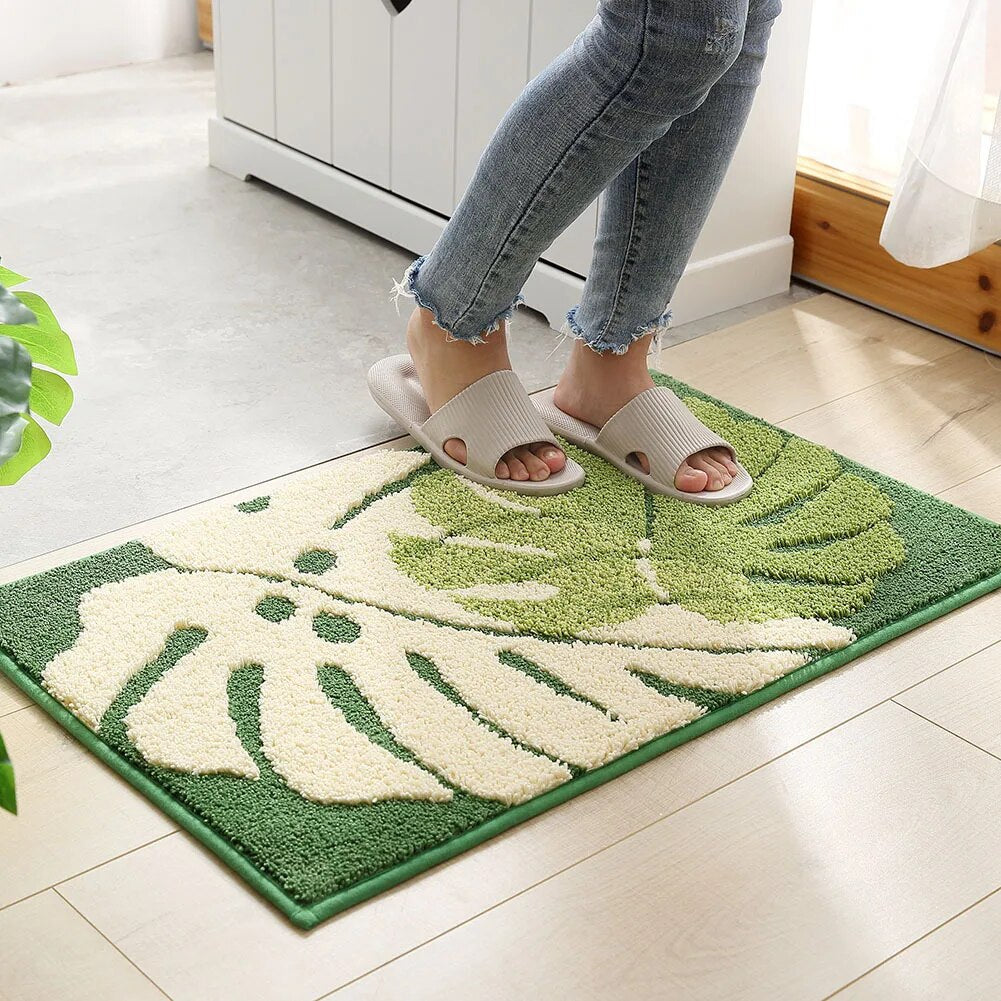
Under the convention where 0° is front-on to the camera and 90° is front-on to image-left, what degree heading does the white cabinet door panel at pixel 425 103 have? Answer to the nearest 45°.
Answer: approximately 45°

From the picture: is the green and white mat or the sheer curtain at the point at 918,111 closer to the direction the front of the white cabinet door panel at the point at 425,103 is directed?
the green and white mat

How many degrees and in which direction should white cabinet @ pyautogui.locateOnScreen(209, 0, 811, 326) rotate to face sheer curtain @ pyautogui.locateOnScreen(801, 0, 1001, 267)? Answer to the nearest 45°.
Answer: approximately 90° to its left

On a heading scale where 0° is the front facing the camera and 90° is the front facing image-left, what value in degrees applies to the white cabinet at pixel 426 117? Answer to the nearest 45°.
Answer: approximately 45°

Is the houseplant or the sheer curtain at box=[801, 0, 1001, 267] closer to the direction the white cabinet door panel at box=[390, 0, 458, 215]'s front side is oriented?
the houseplant

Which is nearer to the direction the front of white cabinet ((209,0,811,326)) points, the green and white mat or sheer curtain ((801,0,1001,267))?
the green and white mat
